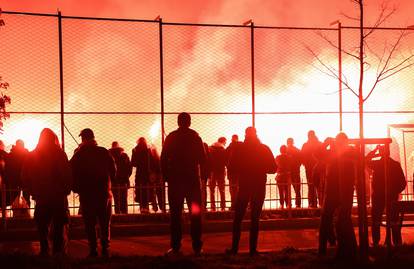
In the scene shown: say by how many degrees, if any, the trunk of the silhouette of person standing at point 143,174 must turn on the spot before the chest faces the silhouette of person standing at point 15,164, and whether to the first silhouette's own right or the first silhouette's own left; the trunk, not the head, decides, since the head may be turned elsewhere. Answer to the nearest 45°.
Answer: approximately 90° to the first silhouette's own left

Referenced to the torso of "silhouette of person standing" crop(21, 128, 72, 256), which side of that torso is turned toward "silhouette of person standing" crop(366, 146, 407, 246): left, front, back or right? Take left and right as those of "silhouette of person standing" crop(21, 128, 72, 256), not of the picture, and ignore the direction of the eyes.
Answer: right

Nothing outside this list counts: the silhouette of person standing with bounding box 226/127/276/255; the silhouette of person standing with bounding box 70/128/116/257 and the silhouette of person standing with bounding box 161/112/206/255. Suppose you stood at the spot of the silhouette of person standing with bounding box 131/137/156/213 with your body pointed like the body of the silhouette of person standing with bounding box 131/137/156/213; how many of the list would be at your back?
3

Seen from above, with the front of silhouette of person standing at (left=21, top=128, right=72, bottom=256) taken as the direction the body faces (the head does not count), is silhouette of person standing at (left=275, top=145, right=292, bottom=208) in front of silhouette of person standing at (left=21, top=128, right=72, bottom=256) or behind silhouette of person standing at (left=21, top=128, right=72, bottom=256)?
in front

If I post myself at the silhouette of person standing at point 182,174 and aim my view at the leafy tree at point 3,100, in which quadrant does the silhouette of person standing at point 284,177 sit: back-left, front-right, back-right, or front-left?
front-right

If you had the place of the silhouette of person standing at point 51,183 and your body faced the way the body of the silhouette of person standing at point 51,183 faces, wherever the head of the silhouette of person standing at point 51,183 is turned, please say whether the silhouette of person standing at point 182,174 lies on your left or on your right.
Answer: on your right

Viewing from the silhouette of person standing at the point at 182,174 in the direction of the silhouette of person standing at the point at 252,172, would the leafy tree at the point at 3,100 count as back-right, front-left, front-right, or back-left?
back-left

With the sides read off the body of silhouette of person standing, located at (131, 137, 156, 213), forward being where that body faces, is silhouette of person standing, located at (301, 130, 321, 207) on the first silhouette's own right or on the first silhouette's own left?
on the first silhouette's own right

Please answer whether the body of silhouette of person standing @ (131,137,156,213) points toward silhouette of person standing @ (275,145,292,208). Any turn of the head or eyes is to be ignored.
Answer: no

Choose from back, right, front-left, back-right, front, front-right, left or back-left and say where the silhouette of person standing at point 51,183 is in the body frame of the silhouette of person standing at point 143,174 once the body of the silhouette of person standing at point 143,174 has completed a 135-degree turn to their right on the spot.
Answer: front-right

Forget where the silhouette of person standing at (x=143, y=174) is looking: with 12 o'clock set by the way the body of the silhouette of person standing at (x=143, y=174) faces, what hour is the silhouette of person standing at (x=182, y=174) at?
the silhouette of person standing at (x=182, y=174) is roughly at 6 o'clock from the silhouette of person standing at (x=143, y=174).

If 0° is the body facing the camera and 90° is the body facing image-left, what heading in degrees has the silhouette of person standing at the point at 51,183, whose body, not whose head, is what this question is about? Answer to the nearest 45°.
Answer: approximately 180°

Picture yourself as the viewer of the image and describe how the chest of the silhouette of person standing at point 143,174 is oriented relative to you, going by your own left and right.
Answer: facing away from the viewer
